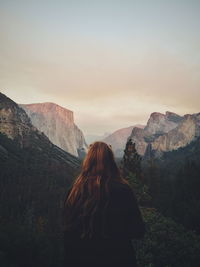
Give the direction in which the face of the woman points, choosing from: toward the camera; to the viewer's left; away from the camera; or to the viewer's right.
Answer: away from the camera

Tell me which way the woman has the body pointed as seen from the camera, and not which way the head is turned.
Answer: away from the camera
